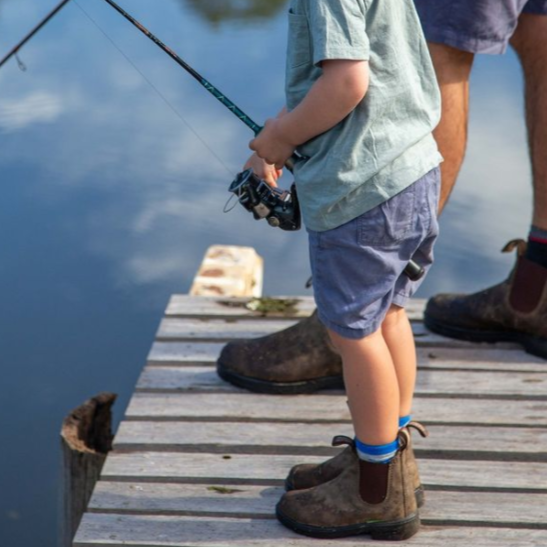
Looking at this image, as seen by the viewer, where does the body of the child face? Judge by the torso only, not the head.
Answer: to the viewer's left

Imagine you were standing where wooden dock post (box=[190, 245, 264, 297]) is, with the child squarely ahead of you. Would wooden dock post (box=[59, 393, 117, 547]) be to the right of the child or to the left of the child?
right

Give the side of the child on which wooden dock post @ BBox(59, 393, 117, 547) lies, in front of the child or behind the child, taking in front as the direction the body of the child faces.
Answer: in front
